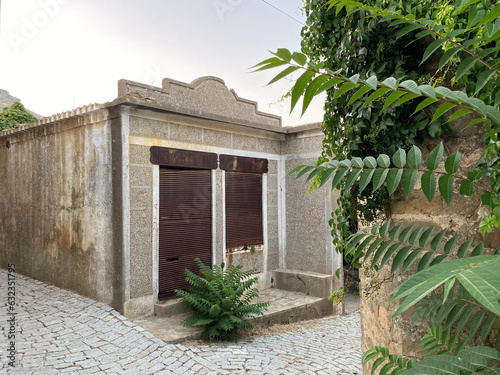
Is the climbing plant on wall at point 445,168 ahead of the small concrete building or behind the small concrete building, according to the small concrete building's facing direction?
ahead

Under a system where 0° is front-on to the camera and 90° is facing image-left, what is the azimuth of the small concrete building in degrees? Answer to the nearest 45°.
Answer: approximately 315°

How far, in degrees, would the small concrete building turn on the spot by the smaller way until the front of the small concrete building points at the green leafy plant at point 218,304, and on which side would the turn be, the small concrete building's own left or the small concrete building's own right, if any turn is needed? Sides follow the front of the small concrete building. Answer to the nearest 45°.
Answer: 0° — it already faces it

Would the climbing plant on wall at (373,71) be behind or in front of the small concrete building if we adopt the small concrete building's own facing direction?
in front
